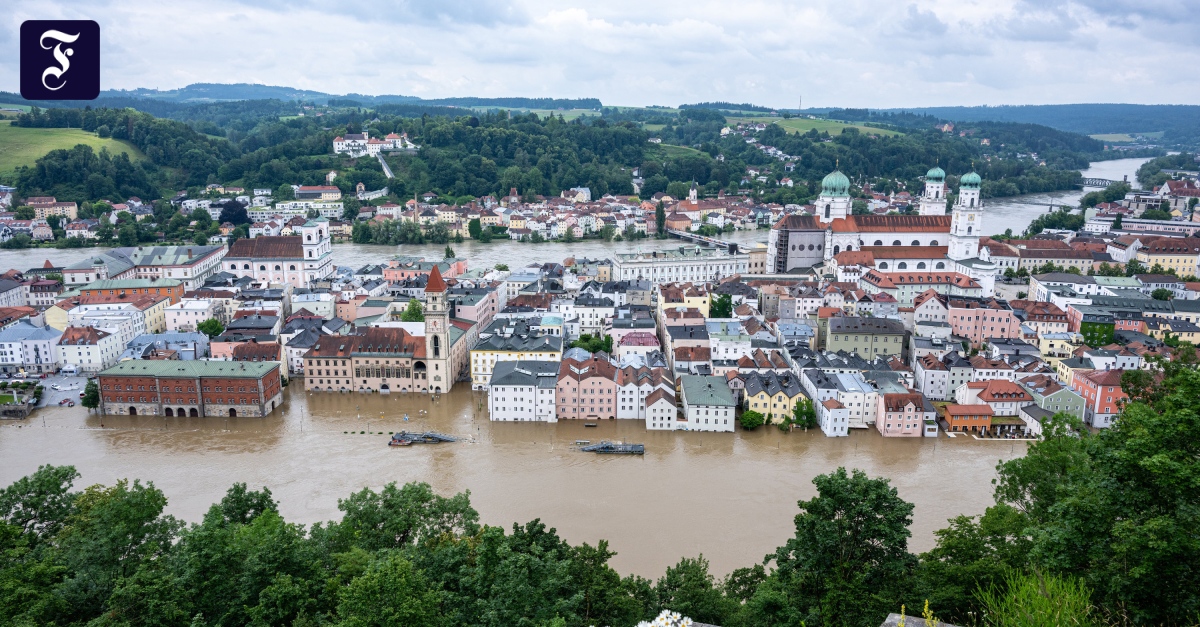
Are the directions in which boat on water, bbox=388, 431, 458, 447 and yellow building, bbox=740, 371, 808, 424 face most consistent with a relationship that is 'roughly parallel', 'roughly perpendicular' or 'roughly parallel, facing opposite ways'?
roughly perpendicular

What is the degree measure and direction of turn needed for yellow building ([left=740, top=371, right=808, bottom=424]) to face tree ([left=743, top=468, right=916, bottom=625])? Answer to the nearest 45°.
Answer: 0° — it already faces it

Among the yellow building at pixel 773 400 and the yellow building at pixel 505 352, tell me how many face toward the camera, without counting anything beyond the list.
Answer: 2

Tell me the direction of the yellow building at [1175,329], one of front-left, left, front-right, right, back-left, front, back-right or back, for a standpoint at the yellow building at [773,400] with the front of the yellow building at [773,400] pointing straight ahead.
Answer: back-left

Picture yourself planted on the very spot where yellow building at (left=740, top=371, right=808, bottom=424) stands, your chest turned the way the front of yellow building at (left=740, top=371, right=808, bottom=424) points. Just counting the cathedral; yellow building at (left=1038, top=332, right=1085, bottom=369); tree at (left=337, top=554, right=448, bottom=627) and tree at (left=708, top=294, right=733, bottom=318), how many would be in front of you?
1

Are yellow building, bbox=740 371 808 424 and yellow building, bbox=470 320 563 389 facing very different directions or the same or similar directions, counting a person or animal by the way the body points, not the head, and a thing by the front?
same or similar directions

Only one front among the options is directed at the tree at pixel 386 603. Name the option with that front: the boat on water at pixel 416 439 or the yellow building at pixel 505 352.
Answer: the yellow building

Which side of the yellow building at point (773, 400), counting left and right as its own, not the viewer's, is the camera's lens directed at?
front

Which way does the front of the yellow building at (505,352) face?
toward the camera

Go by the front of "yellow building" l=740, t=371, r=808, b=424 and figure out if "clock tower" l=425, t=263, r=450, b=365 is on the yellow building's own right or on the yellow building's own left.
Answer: on the yellow building's own right
